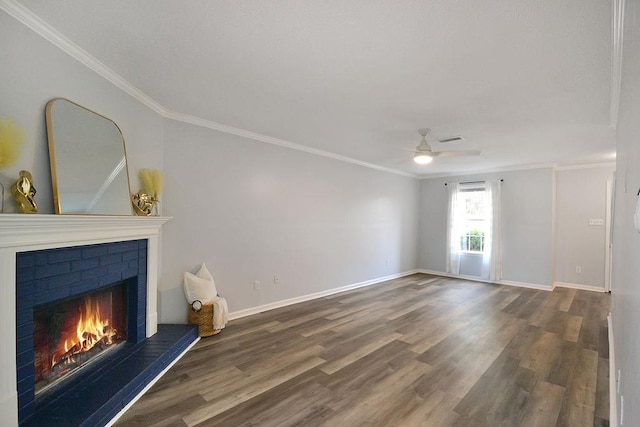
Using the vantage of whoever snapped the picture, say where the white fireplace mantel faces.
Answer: facing the viewer and to the right of the viewer

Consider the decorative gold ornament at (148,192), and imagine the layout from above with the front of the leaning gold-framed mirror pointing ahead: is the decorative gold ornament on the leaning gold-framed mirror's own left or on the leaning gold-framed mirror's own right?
on the leaning gold-framed mirror's own left

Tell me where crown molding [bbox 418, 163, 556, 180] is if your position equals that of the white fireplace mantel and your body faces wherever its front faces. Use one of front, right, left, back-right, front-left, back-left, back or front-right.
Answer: front-left

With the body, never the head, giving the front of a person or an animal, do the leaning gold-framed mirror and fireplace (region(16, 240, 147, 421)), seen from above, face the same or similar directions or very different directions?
same or similar directions

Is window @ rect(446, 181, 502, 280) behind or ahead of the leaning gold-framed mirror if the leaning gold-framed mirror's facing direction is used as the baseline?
ahead

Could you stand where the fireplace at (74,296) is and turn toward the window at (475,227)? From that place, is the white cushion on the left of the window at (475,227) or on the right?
left

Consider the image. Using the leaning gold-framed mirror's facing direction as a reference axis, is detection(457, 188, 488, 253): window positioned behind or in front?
in front

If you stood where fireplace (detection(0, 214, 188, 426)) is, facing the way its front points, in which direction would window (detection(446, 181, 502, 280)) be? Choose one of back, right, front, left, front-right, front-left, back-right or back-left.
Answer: front-left
